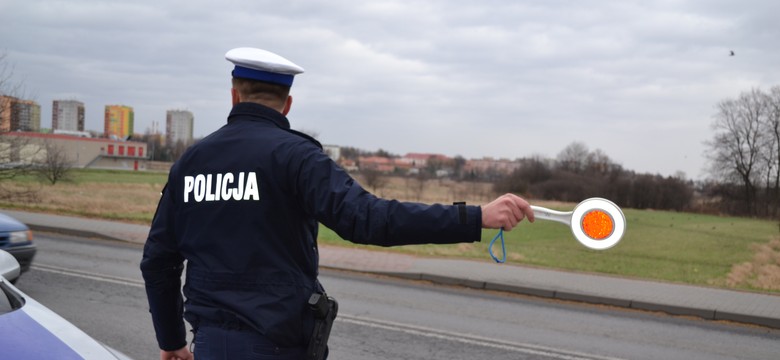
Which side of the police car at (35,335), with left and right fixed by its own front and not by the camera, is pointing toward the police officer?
front

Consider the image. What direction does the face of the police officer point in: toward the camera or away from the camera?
away from the camera

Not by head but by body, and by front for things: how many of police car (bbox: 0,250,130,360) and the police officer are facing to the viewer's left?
0

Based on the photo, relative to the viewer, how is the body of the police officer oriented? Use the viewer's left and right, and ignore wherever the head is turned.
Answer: facing away from the viewer and to the right of the viewer

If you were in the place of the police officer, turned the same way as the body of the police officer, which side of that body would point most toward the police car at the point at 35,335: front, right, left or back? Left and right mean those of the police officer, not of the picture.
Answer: left
